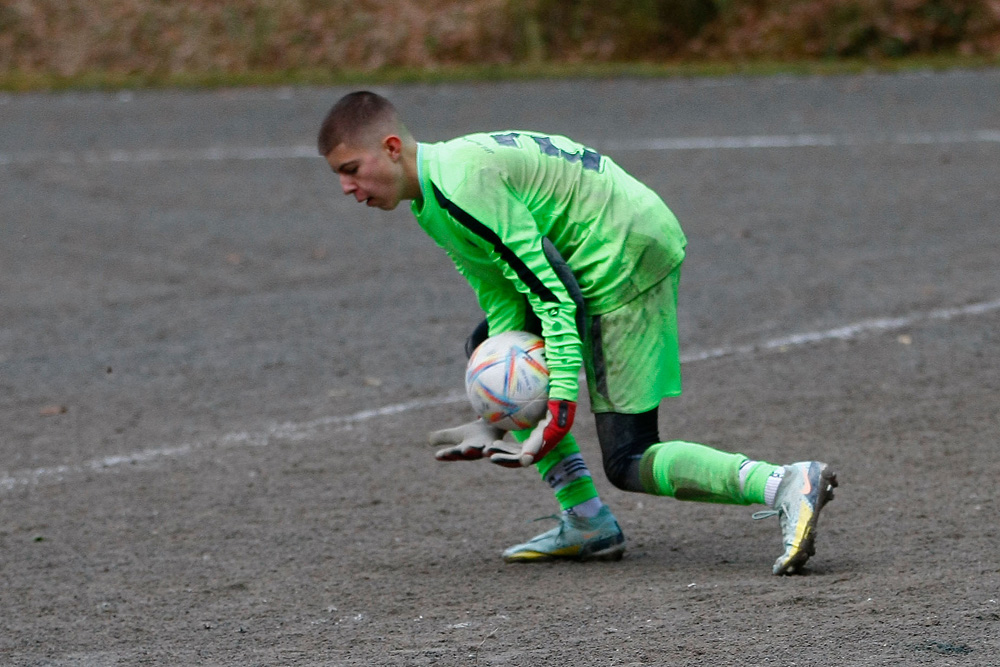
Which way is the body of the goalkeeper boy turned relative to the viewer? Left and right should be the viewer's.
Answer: facing to the left of the viewer
